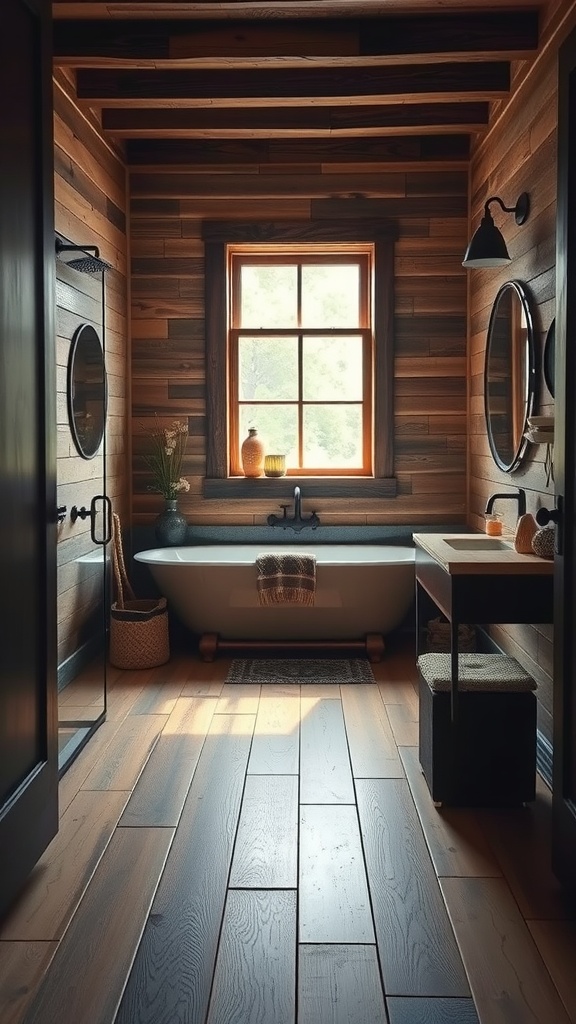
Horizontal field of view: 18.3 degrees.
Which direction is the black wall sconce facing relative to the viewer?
to the viewer's left

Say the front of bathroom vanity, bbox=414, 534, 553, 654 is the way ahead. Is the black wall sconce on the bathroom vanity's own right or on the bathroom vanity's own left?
on the bathroom vanity's own right

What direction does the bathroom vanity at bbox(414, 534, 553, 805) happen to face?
to the viewer's left

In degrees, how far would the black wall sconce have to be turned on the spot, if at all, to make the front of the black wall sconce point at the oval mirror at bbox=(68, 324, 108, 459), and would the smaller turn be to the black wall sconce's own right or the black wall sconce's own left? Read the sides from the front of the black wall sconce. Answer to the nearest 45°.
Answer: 0° — it already faces it

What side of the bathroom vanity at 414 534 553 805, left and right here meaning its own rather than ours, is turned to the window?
right

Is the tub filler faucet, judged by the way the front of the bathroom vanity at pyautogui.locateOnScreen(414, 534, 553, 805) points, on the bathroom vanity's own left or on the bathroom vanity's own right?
on the bathroom vanity's own right

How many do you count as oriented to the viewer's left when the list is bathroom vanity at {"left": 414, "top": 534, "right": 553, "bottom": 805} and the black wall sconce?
2

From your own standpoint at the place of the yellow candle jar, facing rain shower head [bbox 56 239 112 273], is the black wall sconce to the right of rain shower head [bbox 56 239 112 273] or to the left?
left

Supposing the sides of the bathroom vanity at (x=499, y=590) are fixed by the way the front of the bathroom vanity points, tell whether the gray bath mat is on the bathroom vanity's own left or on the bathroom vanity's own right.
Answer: on the bathroom vanity's own right

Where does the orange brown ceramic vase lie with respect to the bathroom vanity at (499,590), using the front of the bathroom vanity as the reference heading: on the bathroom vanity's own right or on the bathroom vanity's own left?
on the bathroom vanity's own right
